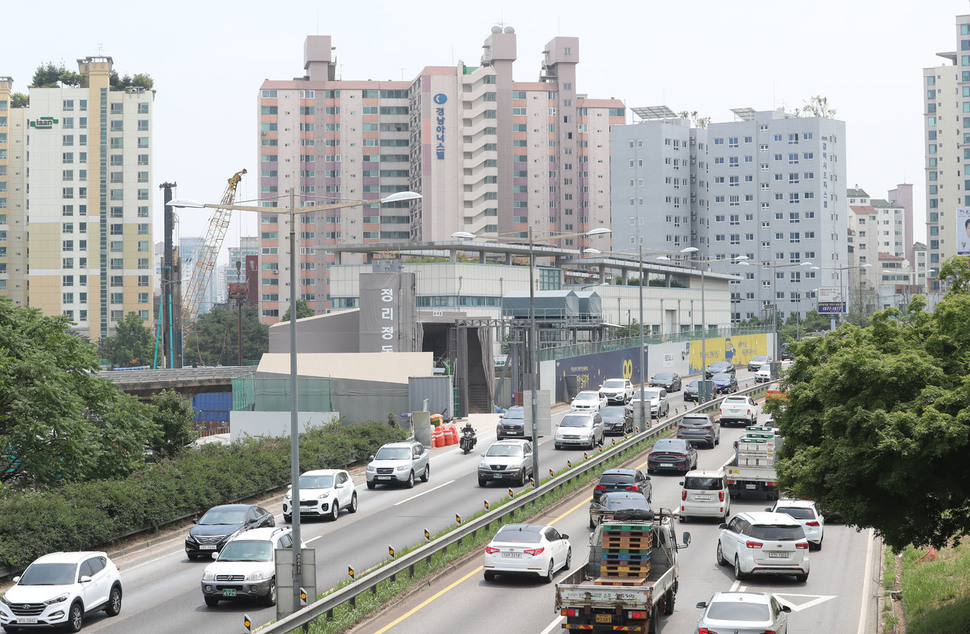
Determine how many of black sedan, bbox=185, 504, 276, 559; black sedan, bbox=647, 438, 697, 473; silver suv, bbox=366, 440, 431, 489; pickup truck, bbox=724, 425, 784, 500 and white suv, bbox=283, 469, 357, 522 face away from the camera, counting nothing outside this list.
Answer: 2

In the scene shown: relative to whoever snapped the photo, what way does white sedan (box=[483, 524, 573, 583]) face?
facing away from the viewer and to the right of the viewer

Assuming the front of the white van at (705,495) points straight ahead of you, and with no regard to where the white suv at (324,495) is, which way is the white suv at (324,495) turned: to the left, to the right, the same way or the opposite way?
the opposite way

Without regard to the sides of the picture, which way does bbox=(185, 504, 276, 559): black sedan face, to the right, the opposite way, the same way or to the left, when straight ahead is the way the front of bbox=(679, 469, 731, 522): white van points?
the opposite way

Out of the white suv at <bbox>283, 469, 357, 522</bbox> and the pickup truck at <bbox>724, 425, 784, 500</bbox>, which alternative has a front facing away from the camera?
the pickup truck

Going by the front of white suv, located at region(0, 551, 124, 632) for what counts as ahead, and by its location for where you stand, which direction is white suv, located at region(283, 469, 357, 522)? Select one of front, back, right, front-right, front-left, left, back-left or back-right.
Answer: back

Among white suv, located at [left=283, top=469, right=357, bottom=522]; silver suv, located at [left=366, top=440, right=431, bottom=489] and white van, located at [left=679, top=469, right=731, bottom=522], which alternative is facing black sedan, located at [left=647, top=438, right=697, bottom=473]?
the white van

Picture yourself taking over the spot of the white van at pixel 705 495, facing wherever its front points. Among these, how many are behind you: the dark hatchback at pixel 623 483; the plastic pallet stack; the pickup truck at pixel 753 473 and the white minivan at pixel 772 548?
2

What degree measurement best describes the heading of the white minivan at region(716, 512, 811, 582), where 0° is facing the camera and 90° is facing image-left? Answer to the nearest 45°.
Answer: approximately 135°

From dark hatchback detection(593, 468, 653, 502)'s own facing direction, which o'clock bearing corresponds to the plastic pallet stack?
The plastic pallet stack is roughly at 6 o'clock from the dark hatchback.

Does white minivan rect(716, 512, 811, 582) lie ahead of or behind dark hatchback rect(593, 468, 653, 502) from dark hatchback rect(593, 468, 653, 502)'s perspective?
behind

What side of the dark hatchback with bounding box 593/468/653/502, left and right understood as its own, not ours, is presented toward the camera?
back

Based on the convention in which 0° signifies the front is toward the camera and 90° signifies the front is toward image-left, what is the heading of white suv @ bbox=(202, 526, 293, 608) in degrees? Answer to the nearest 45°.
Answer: approximately 45°
